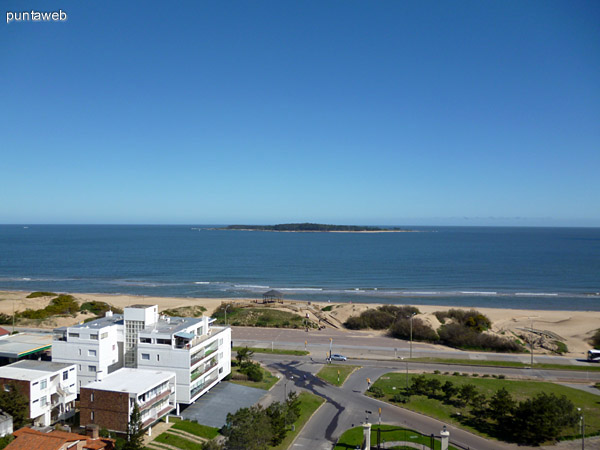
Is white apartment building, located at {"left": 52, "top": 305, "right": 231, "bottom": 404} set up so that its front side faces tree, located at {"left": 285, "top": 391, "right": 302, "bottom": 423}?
yes

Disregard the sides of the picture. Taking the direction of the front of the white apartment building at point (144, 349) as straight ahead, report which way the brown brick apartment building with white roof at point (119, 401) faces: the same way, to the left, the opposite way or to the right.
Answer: the same way

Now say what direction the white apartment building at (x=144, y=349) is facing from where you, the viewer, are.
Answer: facing the viewer and to the right of the viewer

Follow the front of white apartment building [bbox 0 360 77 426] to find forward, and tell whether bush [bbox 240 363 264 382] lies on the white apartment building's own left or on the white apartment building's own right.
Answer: on the white apartment building's own left

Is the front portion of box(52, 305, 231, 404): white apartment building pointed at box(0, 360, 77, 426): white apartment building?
no

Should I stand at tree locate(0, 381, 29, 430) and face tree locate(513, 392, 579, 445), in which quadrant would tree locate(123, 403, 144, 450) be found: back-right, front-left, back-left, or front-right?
front-right

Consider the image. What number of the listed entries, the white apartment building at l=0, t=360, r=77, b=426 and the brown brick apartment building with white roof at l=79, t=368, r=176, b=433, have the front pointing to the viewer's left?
0

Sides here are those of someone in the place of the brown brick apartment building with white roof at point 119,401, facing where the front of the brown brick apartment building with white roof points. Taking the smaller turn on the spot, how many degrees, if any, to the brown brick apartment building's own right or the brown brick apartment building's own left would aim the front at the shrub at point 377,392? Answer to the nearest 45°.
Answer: approximately 45° to the brown brick apartment building's own left

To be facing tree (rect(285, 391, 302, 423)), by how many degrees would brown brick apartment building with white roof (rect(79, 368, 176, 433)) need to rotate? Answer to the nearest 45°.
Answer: approximately 45° to its left

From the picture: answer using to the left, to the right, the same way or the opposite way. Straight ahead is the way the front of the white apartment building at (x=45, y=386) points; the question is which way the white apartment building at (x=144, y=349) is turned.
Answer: the same way

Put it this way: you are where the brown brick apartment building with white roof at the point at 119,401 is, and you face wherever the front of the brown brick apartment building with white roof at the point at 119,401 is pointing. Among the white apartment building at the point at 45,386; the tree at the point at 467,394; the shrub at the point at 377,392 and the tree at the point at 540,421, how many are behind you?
1

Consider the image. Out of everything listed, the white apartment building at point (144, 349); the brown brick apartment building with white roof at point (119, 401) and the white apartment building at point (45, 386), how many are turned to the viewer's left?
0

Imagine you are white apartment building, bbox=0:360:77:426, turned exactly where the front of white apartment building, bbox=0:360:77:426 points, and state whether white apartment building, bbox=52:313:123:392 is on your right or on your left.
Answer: on your left

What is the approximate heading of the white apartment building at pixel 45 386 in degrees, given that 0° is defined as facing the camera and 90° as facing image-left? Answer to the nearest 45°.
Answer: approximately 315°
